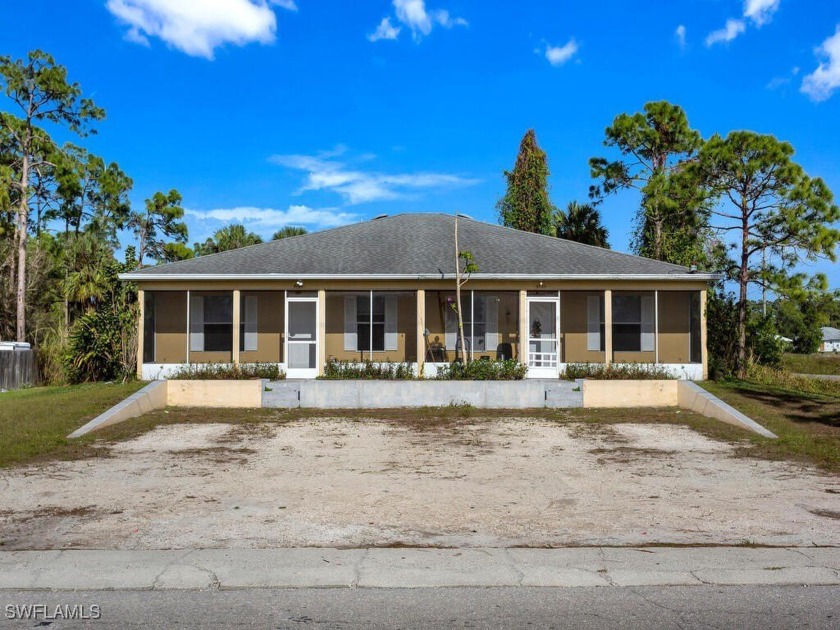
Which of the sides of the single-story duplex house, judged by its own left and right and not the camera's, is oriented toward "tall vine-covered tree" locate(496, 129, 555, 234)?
back

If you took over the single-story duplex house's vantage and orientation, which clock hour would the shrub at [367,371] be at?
The shrub is roughly at 1 o'clock from the single-story duplex house.

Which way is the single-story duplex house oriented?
toward the camera

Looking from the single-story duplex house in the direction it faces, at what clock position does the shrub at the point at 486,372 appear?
The shrub is roughly at 11 o'clock from the single-story duplex house.

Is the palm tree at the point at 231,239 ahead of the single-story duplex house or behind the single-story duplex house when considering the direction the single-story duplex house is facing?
behind
